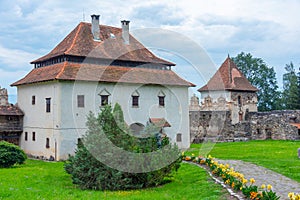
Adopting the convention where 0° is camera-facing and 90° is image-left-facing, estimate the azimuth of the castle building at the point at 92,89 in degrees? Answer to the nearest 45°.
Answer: approximately 315°

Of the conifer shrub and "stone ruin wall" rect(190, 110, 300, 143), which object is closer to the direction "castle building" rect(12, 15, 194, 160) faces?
the conifer shrub

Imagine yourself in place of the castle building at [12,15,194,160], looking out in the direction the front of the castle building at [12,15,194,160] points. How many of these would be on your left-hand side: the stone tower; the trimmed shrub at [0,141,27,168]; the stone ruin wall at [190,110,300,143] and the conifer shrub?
2

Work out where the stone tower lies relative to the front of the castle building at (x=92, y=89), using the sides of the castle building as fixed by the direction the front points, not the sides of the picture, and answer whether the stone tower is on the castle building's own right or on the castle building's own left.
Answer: on the castle building's own left

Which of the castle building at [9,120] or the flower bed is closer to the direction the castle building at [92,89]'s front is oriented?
the flower bed

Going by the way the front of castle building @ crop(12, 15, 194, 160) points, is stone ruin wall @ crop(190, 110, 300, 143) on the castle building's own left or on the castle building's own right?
on the castle building's own left

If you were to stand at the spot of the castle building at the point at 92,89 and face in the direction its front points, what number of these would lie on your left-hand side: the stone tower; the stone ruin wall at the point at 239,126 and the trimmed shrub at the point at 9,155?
2

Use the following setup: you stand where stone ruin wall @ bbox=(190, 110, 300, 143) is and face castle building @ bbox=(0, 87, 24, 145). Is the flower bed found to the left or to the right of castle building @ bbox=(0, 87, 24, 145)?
left
